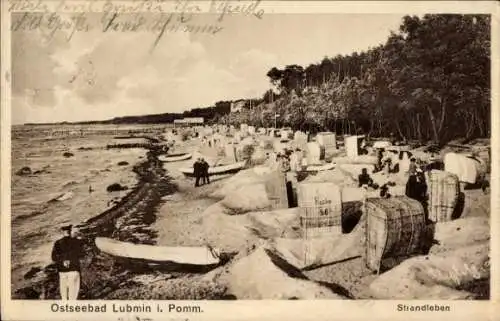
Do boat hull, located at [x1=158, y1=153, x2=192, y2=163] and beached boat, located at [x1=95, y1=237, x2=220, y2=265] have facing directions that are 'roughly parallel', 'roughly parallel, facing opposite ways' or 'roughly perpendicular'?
roughly parallel

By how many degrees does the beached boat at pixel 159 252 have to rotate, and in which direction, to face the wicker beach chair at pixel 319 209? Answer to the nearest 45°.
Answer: approximately 180°

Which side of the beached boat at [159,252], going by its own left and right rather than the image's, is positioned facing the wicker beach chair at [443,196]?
back

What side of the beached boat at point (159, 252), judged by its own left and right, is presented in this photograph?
left

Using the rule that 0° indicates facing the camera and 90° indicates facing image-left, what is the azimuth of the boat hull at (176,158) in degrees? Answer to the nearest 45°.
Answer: approximately 90°
